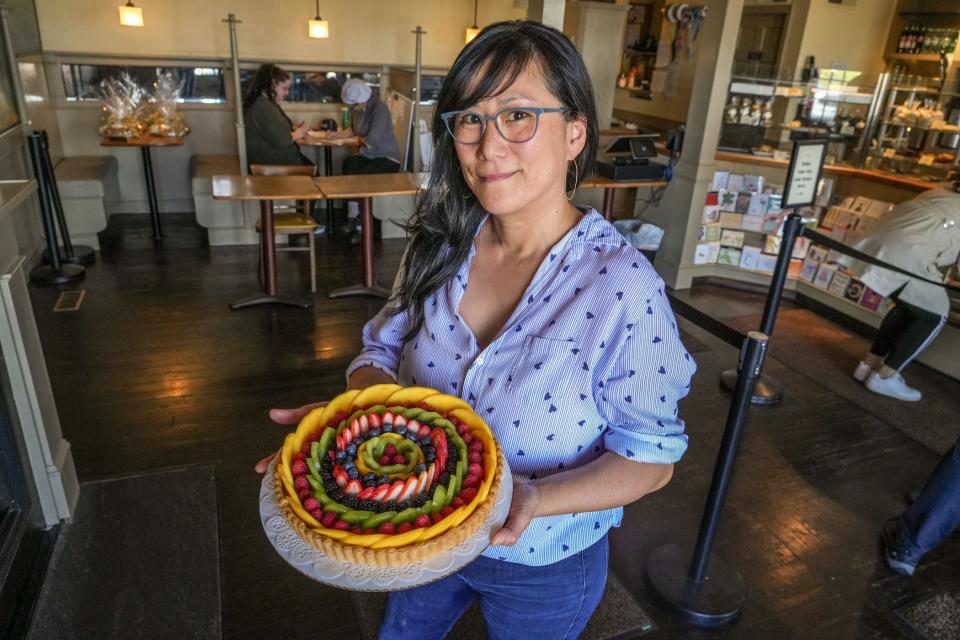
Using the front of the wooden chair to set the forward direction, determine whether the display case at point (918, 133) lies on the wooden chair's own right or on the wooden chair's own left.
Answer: on the wooden chair's own left

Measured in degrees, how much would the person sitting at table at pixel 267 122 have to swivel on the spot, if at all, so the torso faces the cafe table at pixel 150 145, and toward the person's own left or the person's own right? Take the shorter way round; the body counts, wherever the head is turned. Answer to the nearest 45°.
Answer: approximately 180°

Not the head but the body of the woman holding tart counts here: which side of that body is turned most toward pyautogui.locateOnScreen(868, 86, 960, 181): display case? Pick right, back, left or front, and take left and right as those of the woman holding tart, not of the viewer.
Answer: back

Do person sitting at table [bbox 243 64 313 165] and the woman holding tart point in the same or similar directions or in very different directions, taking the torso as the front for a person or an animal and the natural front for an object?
very different directions

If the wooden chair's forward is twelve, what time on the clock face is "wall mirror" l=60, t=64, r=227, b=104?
The wall mirror is roughly at 5 o'clock from the wooden chair.

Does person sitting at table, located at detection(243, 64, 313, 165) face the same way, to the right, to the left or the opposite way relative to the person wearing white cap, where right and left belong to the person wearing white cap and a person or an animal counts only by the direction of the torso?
the opposite way

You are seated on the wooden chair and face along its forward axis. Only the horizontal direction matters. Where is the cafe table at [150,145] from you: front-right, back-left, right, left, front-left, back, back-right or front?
back-right

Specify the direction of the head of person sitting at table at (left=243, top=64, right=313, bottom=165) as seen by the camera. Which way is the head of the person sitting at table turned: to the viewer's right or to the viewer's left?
to the viewer's right

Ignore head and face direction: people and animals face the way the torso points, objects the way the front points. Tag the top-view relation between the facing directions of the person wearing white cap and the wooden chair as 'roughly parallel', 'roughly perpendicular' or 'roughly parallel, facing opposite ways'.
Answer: roughly perpendicular

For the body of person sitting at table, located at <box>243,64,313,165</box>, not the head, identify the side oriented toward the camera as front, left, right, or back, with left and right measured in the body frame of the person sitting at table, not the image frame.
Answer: right

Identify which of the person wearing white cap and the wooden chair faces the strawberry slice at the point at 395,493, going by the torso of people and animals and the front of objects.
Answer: the wooden chair

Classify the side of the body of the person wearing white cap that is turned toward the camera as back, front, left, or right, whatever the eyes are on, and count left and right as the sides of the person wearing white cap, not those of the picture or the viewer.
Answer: left
